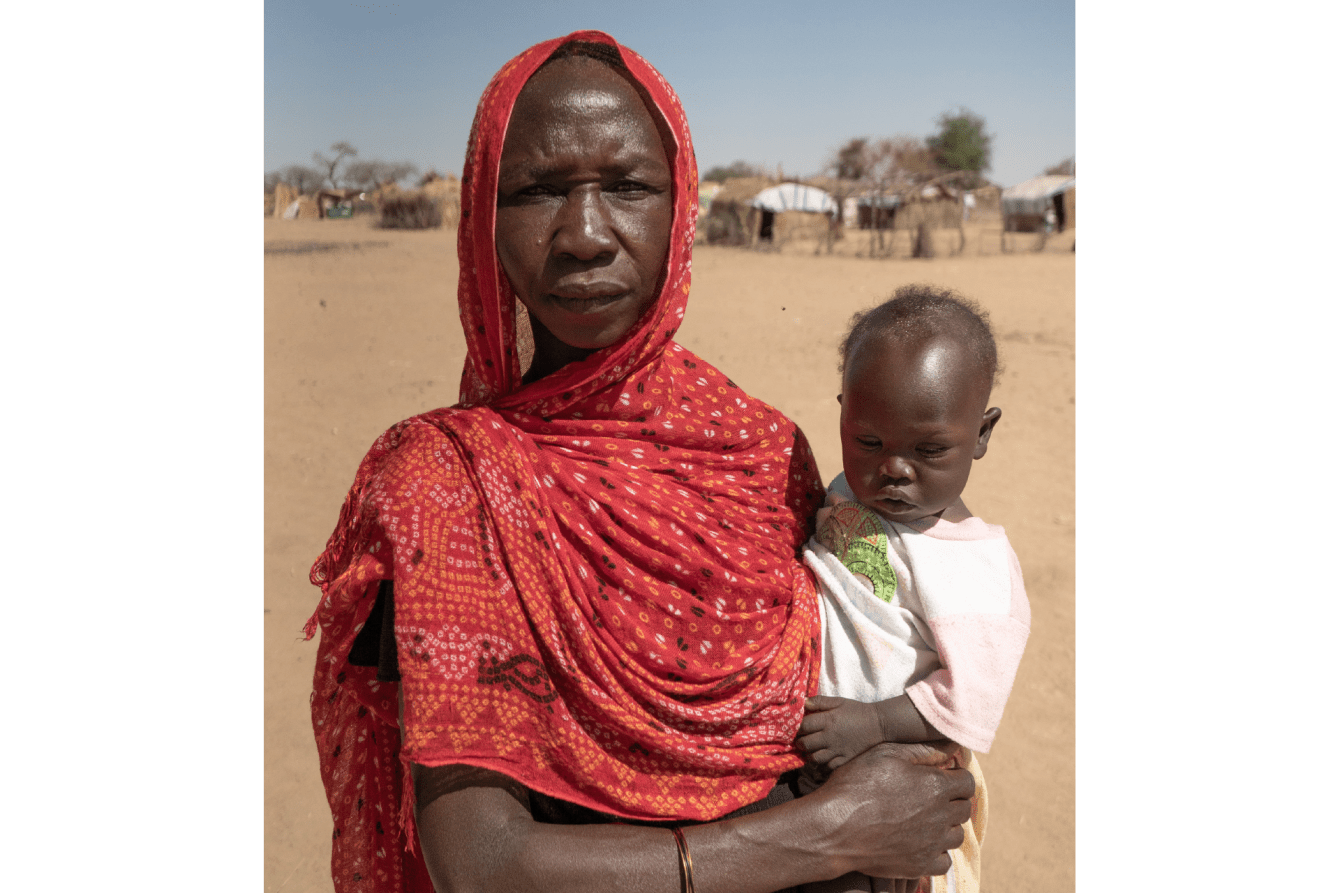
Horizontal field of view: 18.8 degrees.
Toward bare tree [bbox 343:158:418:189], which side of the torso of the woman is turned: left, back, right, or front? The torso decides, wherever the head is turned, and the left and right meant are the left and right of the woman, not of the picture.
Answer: back

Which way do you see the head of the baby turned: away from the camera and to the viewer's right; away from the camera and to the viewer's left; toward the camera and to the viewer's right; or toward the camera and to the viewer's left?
toward the camera and to the viewer's left

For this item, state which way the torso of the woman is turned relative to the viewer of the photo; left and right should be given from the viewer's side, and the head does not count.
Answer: facing the viewer

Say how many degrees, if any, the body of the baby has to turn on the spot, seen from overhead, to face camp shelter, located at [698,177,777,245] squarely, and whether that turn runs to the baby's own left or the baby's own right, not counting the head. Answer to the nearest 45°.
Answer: approximately 135° to the baby's own right

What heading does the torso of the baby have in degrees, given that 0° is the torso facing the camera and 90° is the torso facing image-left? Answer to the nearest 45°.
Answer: approximately 45°

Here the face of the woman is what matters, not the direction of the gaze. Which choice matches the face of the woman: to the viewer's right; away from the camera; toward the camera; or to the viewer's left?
toward the camera

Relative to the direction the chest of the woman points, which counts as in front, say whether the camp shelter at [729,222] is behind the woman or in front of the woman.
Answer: behind

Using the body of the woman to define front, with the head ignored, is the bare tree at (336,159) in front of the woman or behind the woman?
behind
